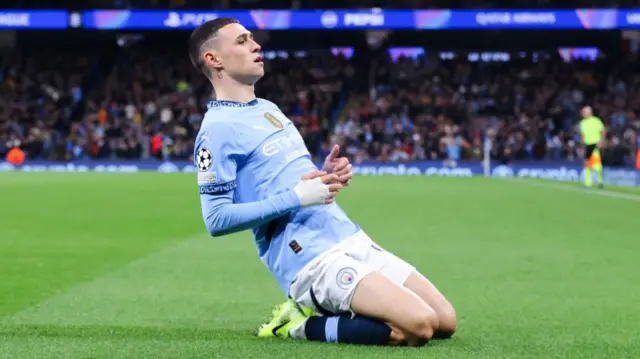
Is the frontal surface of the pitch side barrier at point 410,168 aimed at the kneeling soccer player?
yes

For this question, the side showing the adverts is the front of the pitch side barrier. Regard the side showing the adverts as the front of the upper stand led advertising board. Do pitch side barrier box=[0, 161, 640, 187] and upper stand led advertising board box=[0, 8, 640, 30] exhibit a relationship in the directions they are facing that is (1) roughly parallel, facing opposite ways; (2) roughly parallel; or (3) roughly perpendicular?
roughly parallel

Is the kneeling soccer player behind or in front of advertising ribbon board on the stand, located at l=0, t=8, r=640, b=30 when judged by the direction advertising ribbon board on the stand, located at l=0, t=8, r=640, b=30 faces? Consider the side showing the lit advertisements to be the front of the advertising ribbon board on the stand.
in front

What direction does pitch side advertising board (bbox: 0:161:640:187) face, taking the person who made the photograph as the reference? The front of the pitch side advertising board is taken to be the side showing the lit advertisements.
facing the viewer

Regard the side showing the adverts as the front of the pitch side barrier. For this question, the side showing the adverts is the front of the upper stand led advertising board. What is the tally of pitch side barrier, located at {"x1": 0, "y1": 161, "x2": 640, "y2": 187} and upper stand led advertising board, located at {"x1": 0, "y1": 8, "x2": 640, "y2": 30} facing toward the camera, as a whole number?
2

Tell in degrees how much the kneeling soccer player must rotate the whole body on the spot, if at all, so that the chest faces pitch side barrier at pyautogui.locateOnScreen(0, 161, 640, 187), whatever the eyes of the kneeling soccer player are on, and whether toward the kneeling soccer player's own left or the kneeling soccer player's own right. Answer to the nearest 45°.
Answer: approximately 135° to the kneeling soccer player's own left

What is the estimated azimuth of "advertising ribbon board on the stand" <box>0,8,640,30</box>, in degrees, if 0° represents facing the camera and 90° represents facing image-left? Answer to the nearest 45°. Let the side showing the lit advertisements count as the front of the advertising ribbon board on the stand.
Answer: approximately 0°

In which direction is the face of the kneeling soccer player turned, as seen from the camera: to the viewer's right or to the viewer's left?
to the viewer's right
